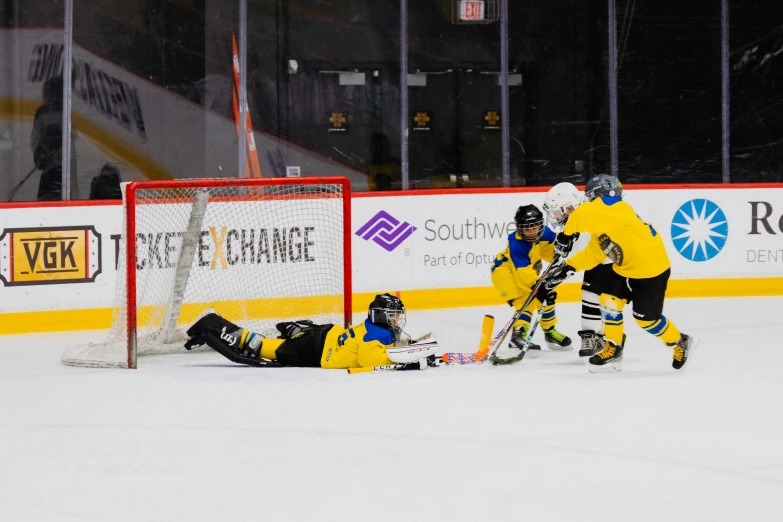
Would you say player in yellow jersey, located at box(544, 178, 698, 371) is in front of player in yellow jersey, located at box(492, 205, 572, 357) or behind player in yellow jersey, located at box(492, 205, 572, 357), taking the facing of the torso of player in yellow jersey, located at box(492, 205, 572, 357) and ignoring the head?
in front

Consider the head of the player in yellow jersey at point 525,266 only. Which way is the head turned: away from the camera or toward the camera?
toward the camera

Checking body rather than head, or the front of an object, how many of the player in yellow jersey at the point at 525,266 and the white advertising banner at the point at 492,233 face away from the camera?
0

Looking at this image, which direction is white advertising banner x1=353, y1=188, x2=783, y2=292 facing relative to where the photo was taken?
toward the camera

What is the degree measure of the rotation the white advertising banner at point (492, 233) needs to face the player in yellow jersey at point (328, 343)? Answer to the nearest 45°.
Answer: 0° — it already faces them

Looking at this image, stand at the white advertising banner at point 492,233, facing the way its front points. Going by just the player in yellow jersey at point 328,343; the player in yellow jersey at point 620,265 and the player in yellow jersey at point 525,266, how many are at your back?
0
